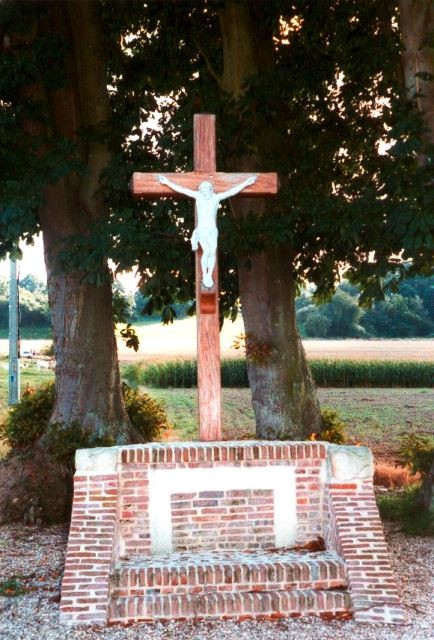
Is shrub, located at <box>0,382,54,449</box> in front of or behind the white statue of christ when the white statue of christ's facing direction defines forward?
behind

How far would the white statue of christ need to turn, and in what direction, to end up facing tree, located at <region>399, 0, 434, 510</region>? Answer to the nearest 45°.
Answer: approximately 135° to its left

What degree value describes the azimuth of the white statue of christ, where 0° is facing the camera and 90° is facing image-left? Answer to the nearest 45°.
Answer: approximately 0°

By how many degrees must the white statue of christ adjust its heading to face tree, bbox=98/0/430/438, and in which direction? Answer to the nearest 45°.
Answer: approximately 180°

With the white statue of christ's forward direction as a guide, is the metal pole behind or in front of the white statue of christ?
behind
